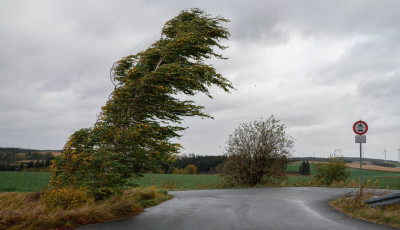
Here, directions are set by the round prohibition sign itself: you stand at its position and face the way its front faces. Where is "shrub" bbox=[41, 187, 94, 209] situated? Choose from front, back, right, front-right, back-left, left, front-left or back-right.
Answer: front-right

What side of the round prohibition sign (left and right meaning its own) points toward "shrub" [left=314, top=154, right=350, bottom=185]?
back

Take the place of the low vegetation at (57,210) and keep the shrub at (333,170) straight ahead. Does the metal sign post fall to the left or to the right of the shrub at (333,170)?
right

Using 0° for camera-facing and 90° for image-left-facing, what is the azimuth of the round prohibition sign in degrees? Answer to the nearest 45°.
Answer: approximately 0°

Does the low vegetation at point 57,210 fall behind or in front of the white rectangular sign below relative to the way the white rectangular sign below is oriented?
in front

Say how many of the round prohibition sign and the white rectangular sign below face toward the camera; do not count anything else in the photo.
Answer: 2

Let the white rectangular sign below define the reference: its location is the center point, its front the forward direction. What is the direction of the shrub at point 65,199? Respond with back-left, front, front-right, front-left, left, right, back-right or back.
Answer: front-right

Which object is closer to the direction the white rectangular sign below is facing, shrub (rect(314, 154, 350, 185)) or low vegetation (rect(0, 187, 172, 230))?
the low vegetation
